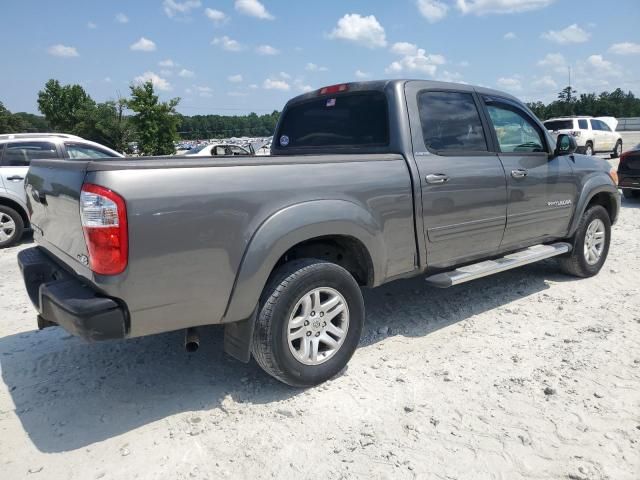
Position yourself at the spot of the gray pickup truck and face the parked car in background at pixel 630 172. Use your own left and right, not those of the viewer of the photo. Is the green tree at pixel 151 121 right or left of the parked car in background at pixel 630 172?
left

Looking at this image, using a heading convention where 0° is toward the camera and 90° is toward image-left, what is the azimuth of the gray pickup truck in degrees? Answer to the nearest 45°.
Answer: approximately 225°

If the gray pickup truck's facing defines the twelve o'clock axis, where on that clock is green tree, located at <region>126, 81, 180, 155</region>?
The green tree is roughly at 10 o'clock from the gray pickup truck.
